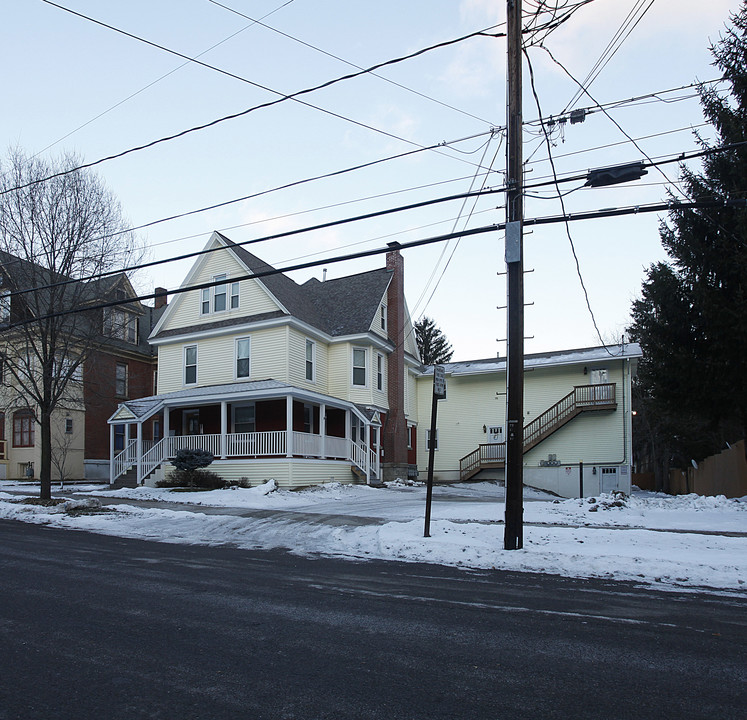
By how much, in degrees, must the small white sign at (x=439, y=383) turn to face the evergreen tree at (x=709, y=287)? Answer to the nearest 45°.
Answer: approximately 135° to its left

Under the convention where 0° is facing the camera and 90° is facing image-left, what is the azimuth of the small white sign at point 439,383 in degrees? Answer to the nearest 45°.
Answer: approximately 0°
